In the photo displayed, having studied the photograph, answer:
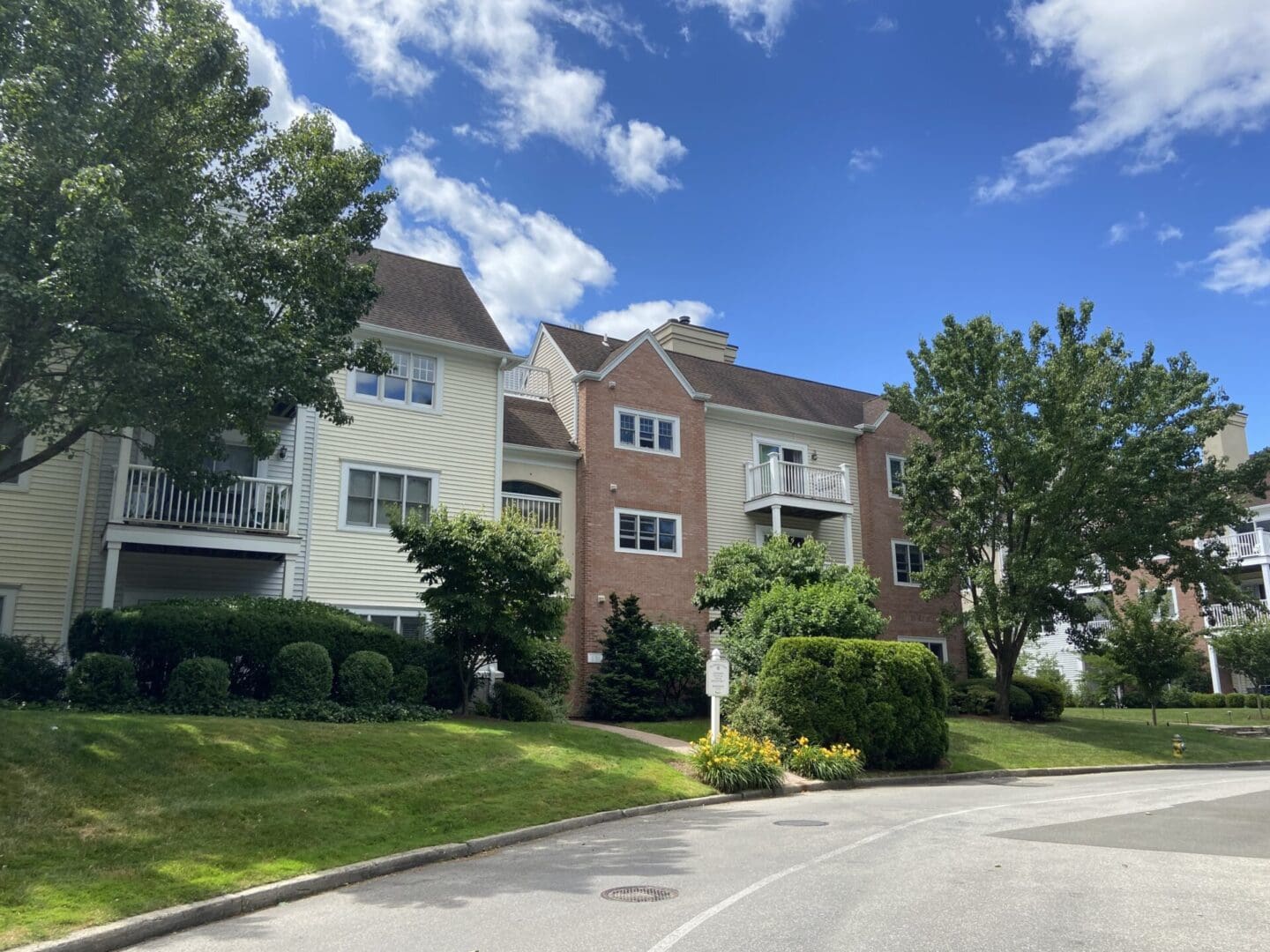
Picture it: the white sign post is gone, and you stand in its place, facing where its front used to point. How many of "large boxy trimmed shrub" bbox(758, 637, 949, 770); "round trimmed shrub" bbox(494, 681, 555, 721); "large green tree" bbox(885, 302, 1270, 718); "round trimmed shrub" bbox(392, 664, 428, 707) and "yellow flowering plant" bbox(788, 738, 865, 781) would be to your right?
2

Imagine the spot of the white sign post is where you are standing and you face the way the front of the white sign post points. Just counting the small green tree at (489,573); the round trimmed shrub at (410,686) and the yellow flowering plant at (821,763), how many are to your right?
2

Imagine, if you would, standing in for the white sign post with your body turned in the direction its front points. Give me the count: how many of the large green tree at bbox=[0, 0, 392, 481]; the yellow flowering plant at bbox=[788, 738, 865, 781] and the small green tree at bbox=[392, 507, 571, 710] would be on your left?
1

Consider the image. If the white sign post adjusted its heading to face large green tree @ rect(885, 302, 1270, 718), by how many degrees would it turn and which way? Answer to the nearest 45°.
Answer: approximately 135° to its left

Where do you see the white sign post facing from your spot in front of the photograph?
facing the viewer

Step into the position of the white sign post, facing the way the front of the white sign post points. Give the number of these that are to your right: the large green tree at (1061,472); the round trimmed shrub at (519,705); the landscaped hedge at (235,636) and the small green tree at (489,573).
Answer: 3

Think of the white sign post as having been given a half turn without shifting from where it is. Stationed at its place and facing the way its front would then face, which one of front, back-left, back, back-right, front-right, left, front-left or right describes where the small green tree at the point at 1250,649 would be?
front-right

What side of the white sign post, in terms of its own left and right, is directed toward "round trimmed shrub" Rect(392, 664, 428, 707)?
right

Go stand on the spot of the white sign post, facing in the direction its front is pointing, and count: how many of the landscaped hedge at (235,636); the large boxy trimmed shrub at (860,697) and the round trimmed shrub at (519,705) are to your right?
2

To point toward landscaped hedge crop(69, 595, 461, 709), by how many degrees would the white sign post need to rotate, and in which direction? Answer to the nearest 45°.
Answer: approximately 90° to its right

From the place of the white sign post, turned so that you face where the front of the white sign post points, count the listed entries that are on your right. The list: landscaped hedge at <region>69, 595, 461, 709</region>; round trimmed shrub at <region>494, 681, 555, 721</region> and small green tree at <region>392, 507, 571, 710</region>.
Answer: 3

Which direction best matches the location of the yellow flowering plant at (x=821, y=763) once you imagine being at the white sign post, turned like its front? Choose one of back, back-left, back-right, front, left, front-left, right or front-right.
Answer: left

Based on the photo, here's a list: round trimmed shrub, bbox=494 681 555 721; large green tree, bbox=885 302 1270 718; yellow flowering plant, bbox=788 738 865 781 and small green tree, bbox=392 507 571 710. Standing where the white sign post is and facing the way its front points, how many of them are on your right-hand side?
2
